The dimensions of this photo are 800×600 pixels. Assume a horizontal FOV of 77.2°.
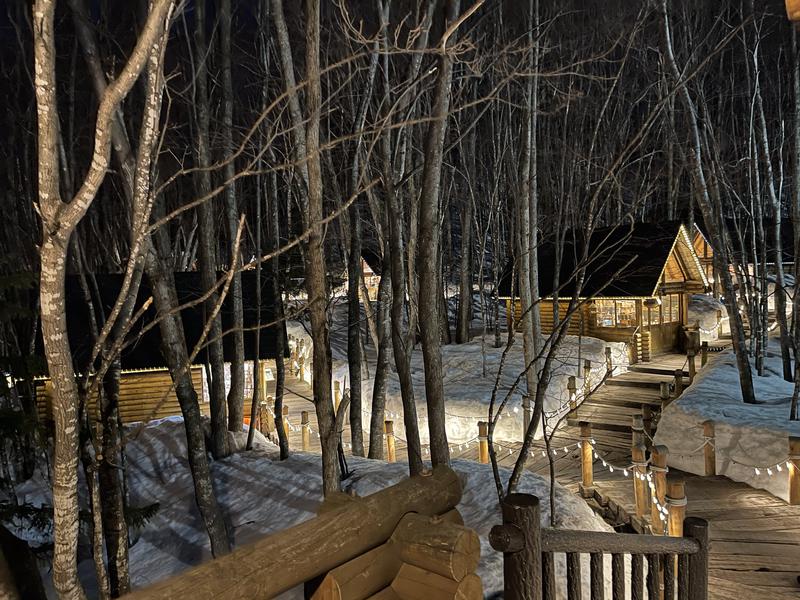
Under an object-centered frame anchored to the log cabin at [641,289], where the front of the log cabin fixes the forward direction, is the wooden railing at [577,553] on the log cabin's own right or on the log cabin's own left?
on the log cabin's own right

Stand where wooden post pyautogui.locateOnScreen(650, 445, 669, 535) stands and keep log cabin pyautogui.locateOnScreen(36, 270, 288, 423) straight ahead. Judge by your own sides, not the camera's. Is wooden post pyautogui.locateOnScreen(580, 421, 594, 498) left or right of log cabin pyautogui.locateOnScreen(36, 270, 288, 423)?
right

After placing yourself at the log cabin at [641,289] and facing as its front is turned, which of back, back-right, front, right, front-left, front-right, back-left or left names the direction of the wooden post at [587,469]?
front-right

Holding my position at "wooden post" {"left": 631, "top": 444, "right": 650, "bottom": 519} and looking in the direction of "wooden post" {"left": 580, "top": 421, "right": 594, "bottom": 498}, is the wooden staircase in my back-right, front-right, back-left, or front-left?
front-right

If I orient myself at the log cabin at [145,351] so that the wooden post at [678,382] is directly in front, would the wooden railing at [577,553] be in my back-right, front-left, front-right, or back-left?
front-right

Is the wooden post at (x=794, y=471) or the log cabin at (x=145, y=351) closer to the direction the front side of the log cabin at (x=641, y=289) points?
the wooden post

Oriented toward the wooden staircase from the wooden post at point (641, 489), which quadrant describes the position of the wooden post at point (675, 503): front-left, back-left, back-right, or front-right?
back-right

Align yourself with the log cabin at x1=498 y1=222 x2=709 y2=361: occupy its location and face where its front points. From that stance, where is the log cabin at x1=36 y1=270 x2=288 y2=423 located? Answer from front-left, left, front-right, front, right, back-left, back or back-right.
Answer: right

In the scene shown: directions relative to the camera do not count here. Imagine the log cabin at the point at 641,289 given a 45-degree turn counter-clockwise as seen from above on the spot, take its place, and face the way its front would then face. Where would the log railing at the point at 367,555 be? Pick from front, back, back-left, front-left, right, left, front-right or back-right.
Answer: right

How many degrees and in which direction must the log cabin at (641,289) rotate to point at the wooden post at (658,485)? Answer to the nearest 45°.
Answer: approximately 45° to its right

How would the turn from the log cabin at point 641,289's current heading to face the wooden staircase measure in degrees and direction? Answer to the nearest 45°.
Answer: approximately 45° to its right

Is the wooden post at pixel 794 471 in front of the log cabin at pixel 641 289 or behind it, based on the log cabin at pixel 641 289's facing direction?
in front

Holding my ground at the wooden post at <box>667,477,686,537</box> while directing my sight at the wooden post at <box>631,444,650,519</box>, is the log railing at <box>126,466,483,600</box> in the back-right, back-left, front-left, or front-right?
back-left

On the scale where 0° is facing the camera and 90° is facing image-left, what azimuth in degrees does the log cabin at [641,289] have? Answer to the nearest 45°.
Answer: approximately 315°

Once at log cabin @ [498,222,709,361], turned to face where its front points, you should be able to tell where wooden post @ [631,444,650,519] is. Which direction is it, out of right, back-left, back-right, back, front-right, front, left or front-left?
front-right
